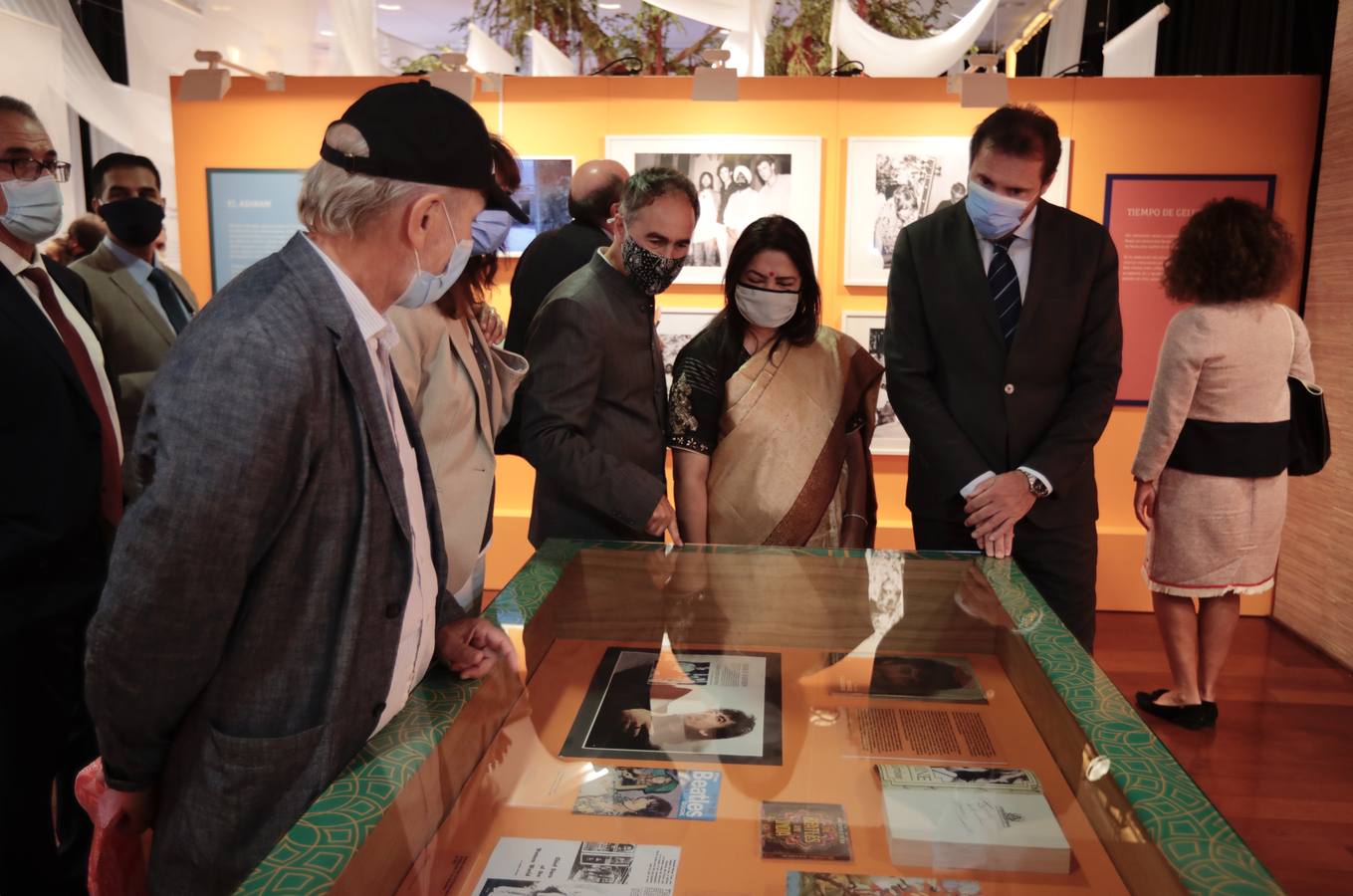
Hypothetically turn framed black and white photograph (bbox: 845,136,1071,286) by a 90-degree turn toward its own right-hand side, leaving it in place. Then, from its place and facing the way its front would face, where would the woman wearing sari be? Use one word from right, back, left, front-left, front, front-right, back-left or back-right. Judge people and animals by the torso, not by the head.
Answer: left

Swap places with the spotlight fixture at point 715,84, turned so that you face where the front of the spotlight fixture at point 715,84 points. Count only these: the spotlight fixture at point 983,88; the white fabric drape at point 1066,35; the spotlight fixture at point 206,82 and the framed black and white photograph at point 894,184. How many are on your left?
1

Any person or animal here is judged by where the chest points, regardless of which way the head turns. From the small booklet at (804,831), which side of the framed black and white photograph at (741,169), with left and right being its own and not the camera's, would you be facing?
front

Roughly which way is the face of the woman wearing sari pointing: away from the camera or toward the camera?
toward the camera

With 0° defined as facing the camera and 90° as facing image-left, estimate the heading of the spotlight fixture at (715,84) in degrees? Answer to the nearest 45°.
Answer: approximately 180°

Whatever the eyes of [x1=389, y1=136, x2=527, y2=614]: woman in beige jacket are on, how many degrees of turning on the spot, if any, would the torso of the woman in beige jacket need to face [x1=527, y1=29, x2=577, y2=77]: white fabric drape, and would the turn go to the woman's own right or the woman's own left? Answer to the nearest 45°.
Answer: approximately 135° to the woman's own left

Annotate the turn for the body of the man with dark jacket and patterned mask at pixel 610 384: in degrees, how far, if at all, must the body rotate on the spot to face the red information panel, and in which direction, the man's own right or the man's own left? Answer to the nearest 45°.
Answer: approximately 90° to the man's own left

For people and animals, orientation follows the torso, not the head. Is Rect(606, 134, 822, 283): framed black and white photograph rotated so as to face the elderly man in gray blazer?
yes

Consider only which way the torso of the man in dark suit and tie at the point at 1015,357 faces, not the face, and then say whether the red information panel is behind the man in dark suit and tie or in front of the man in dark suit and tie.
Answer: behind

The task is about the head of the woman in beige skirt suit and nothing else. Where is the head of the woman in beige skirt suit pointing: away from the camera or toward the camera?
away from the camera

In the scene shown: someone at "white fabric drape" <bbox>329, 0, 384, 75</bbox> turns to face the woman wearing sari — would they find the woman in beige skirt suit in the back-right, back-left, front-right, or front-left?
front-left

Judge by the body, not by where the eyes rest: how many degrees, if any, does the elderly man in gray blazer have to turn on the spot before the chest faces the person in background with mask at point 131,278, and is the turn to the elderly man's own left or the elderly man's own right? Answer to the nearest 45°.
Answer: approximately 90° to the elderly man's own left

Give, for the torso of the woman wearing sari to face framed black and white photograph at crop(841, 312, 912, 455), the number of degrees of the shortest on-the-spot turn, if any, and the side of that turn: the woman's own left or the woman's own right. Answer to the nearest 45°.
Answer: approximately 180°

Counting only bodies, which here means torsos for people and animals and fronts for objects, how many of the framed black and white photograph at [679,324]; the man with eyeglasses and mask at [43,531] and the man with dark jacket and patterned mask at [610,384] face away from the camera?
0

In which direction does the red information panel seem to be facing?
toward the camera

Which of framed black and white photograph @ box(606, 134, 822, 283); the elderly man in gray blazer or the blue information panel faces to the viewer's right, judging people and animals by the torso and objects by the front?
the elderly man in gray blazer

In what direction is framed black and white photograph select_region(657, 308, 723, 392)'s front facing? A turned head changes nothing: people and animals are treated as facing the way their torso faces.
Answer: toward the camera

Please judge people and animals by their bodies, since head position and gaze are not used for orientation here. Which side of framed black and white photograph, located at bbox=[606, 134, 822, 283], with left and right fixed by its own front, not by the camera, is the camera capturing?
front

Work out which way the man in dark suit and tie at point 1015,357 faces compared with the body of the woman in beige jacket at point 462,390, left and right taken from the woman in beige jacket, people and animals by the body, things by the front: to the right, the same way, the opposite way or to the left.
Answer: to the right

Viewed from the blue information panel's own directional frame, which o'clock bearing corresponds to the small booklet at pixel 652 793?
The small booklet is roughly at 12 o'clock from the blue information panel.
